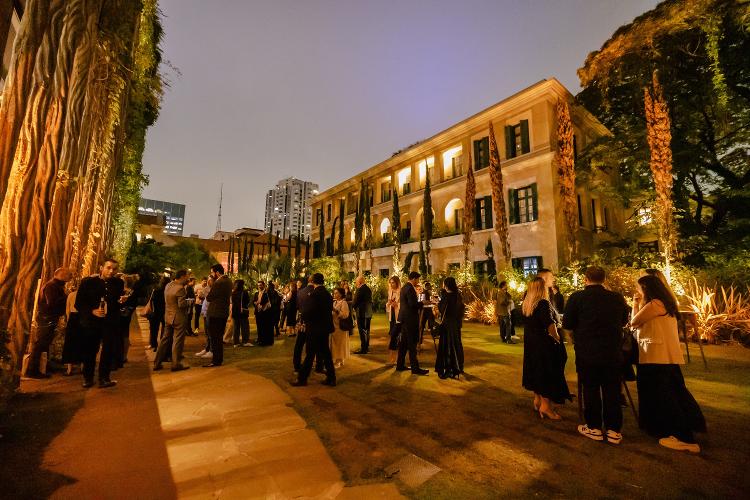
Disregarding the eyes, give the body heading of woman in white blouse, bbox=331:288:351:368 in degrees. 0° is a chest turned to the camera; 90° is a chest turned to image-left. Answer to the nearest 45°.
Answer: approximately 45°

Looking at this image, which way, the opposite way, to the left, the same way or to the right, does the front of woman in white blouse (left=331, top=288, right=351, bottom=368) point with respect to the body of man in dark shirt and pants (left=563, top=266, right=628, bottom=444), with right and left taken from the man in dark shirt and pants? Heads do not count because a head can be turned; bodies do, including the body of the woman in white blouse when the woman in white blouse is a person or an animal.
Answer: the opposite way

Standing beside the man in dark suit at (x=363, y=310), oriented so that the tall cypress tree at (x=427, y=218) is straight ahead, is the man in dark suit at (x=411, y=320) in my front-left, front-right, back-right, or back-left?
back-right

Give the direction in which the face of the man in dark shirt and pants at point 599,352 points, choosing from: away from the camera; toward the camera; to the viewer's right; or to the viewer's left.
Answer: away from the camera

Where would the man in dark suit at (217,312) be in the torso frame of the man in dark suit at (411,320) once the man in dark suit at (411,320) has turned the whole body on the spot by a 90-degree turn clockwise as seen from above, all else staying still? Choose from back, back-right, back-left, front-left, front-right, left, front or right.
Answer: right

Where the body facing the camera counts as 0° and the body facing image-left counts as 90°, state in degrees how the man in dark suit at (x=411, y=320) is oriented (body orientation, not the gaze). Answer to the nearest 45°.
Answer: approximately 270°

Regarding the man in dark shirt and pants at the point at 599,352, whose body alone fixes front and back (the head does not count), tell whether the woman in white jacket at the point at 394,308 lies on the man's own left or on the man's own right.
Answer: on the man's own left

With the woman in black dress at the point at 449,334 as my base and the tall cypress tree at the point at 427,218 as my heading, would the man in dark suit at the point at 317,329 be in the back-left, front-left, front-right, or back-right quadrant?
back-left

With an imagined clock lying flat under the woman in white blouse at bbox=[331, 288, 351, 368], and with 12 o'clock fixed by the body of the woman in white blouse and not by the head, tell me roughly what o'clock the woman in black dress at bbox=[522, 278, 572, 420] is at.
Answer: The woman in black dress is roughly at 9 o'clock from the woman in white blouse.

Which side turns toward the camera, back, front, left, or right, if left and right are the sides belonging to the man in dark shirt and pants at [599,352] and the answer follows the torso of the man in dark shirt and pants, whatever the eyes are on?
back

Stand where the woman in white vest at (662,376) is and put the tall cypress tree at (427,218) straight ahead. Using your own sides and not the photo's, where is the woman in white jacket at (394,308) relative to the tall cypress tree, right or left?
left

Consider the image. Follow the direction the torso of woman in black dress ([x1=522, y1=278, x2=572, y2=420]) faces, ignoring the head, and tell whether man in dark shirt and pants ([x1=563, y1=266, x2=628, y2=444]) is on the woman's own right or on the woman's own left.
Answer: on the woman's own right

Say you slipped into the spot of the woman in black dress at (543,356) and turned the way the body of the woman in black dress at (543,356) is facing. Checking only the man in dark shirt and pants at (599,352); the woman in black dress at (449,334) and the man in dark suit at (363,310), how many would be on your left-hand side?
2
